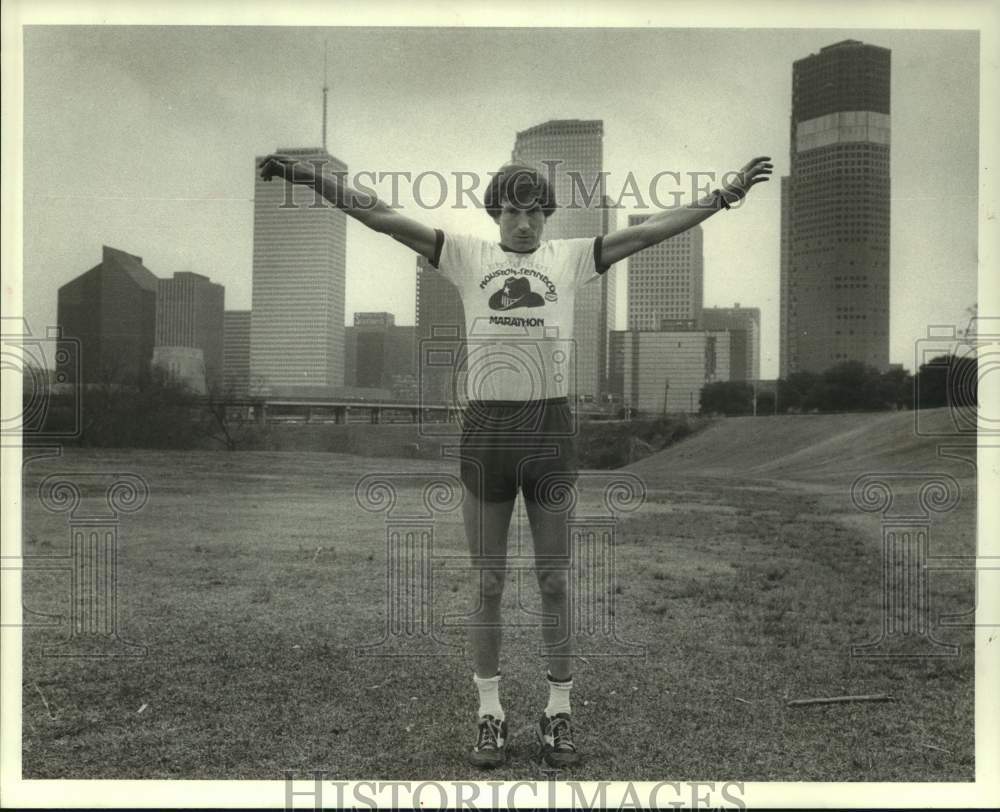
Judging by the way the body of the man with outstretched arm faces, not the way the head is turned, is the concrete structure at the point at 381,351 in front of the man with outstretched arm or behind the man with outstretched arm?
behind

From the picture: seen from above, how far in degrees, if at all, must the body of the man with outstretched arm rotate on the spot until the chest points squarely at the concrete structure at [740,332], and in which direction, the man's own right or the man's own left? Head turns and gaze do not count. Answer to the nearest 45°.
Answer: approximately 135° to the man's own left

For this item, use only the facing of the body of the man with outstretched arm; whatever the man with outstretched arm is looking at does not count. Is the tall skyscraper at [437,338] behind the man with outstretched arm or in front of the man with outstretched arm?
behind

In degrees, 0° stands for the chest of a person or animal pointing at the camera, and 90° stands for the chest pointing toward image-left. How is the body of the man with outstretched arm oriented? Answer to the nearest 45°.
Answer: approximately 0°

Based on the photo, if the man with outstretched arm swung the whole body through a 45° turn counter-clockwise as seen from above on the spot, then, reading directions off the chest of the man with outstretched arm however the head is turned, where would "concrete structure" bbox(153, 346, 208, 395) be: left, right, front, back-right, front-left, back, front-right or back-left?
back

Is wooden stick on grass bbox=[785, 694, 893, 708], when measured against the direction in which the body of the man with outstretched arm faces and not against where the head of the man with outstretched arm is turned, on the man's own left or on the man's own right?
on the man's own left
